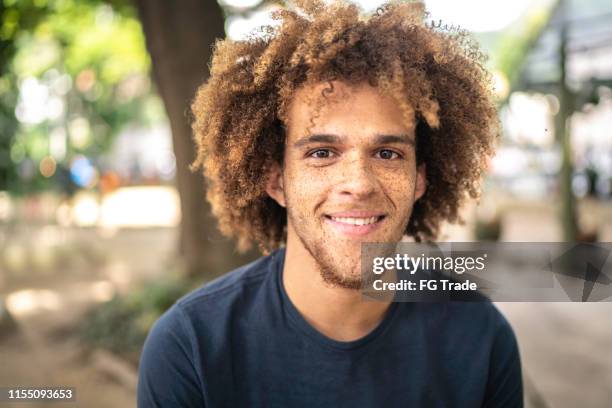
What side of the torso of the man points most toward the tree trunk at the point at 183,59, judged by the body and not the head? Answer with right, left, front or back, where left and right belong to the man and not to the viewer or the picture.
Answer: back

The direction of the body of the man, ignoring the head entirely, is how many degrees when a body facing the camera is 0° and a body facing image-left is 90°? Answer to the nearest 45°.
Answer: approximately 0°
